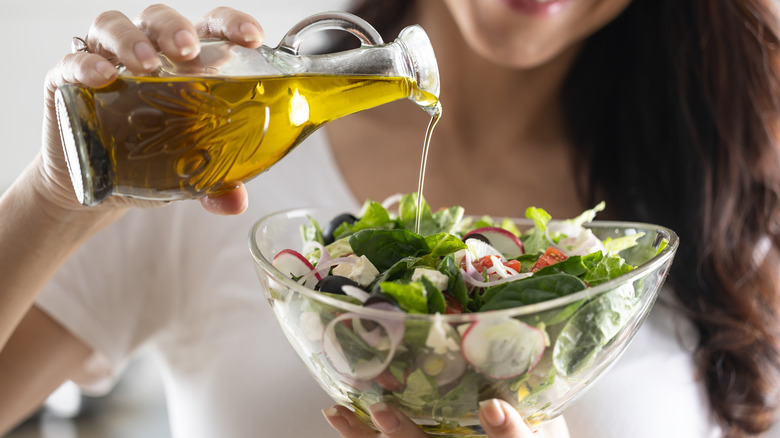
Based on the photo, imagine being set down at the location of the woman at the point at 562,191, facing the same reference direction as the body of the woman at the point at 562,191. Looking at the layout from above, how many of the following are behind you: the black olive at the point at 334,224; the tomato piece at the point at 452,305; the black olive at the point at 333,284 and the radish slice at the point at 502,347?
0

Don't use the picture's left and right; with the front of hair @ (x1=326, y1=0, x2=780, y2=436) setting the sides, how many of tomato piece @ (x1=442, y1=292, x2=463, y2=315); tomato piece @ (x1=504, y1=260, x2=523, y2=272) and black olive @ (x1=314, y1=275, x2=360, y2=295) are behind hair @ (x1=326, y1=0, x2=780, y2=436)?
0

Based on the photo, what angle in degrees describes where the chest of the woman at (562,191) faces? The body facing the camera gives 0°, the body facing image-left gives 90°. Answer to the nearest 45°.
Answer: approximately 0°

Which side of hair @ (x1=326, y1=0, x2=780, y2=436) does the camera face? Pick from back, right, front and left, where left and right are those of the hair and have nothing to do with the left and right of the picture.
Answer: front
